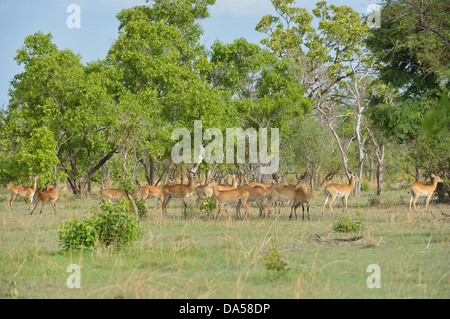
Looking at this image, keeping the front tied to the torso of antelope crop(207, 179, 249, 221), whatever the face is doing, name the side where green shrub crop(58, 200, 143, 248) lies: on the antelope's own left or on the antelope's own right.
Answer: on the antelope's own left

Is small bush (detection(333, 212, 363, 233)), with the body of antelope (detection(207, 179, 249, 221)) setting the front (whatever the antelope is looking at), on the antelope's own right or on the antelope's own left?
on the antelope's own left

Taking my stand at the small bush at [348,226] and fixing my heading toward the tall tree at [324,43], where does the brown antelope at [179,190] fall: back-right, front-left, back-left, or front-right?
front-left

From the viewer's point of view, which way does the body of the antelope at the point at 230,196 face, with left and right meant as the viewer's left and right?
facing to the left of the viewer

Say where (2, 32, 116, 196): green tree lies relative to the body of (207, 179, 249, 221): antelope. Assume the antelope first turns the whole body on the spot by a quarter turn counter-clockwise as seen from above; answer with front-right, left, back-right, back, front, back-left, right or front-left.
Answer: back-right

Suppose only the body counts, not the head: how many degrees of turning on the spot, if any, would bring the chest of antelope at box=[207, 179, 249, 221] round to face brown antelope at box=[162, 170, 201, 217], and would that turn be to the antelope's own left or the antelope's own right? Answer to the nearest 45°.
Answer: approximately 45° to the antelope's own right

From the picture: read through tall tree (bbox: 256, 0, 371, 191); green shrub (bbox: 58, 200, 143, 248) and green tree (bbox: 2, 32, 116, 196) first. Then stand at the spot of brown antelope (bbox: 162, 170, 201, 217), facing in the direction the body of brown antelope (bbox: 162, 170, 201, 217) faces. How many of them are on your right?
1
